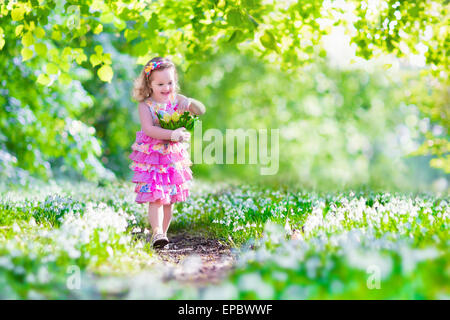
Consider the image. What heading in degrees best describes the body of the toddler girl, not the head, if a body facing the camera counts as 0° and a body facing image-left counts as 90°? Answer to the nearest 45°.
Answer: approximately 315°
